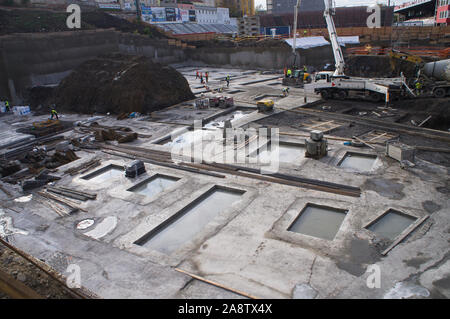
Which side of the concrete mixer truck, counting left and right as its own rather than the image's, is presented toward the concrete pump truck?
back

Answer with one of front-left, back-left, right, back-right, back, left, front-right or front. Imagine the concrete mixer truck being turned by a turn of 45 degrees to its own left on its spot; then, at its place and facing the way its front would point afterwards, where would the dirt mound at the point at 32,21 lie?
back-left

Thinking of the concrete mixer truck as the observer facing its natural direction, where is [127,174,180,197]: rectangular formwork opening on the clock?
The rectangular formwork opening is roughly at 4 o'clock from the concrete mixer truck.

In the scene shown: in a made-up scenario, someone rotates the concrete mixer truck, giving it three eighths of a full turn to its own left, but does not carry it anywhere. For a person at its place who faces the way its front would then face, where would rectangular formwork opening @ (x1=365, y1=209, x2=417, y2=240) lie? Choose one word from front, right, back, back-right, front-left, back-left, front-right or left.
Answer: back-left

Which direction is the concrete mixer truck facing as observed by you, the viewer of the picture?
facing to the right of the viewer

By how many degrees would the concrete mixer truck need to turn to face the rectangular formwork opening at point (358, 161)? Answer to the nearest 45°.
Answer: approximately 90° to its right

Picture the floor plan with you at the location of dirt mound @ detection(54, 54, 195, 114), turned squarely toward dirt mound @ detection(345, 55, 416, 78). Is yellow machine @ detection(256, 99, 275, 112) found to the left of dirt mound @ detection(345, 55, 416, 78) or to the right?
right

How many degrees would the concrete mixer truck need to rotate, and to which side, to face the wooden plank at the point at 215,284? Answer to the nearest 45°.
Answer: approximately 90° to its right

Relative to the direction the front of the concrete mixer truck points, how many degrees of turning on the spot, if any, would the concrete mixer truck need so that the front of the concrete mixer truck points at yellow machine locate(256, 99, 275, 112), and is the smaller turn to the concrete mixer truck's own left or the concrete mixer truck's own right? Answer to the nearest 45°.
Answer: approximately 135° to the concrete mixer truck's own right

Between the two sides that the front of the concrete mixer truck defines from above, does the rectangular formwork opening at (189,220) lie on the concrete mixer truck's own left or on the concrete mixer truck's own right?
on the concrete mixer truck's own right

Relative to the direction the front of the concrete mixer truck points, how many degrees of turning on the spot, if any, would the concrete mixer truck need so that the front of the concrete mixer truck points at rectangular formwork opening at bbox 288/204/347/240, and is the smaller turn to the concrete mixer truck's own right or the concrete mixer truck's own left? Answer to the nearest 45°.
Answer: approximately 90° to the concrete mixer truck's own right
